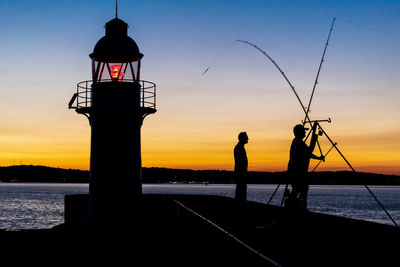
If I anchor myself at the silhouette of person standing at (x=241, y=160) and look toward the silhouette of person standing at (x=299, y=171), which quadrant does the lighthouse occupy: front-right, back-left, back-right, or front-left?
back-right

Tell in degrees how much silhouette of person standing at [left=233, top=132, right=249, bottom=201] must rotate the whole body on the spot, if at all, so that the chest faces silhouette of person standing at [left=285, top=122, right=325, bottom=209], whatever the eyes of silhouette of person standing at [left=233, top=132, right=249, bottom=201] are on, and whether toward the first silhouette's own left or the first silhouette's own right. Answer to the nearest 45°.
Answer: approximately 45° to the first silhouette's own right

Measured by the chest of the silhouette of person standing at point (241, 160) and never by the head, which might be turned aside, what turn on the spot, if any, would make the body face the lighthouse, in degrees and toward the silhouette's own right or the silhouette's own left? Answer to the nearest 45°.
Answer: approximately 135° to the silhouette's own left

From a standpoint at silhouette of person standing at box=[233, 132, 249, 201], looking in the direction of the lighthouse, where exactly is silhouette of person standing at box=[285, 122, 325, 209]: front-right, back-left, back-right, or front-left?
back-left

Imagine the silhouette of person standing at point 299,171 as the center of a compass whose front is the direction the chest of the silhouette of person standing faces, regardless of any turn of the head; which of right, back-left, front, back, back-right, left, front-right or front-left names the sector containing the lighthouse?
back-left

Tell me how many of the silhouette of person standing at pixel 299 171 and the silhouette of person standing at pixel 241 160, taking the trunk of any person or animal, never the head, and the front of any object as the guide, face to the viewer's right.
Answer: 2

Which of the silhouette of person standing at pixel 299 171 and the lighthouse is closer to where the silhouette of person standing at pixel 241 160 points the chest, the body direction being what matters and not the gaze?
the silhouette of person standing

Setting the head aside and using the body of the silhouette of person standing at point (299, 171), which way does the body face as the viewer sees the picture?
to the viewer's right

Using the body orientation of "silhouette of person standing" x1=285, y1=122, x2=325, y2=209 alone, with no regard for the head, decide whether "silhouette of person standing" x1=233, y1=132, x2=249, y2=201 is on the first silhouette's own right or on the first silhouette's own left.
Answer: on the first silhouette's own left

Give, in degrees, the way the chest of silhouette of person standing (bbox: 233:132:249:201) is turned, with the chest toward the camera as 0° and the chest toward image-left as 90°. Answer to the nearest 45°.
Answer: approximately 270°
